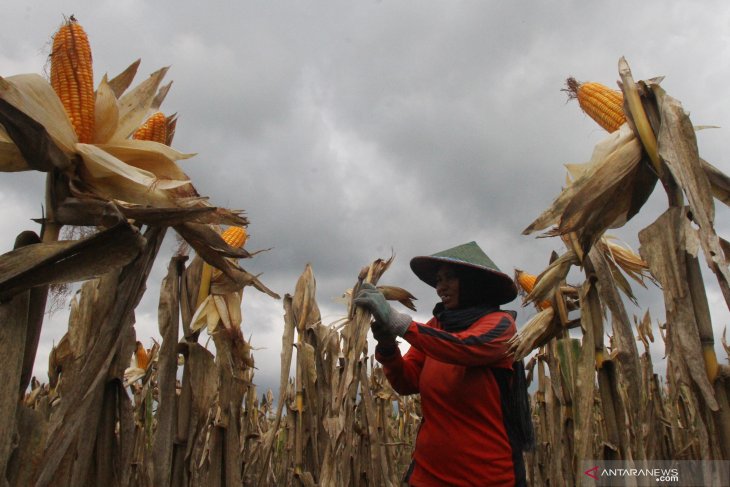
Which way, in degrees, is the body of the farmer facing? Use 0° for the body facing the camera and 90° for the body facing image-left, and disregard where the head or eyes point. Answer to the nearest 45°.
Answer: approximately 45°
